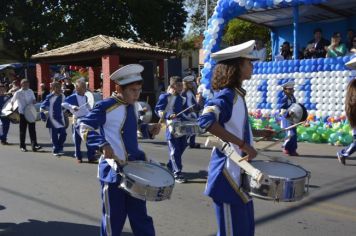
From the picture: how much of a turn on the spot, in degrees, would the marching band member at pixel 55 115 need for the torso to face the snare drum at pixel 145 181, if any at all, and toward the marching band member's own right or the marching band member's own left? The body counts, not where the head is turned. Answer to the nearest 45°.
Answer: approximately 45° to the marching band member's own right

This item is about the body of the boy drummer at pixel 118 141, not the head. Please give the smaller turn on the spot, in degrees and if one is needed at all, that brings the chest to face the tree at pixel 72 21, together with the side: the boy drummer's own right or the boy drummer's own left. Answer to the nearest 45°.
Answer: approximately 135° to the boy drummer's own left

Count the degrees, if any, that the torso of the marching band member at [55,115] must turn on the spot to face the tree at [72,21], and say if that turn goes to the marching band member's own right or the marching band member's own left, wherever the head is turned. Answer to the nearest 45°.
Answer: approximately 135° to the marching band member's own left

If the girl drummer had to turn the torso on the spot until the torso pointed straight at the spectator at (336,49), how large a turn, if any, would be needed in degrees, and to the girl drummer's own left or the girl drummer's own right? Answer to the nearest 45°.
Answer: approximately 90° to the girl drummer's own left

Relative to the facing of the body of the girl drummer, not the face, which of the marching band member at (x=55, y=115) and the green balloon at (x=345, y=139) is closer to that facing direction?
the green balloon

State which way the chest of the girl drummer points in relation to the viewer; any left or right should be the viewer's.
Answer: facing to the right of the viewer

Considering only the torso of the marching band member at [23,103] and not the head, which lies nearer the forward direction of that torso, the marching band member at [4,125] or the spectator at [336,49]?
the spectator
